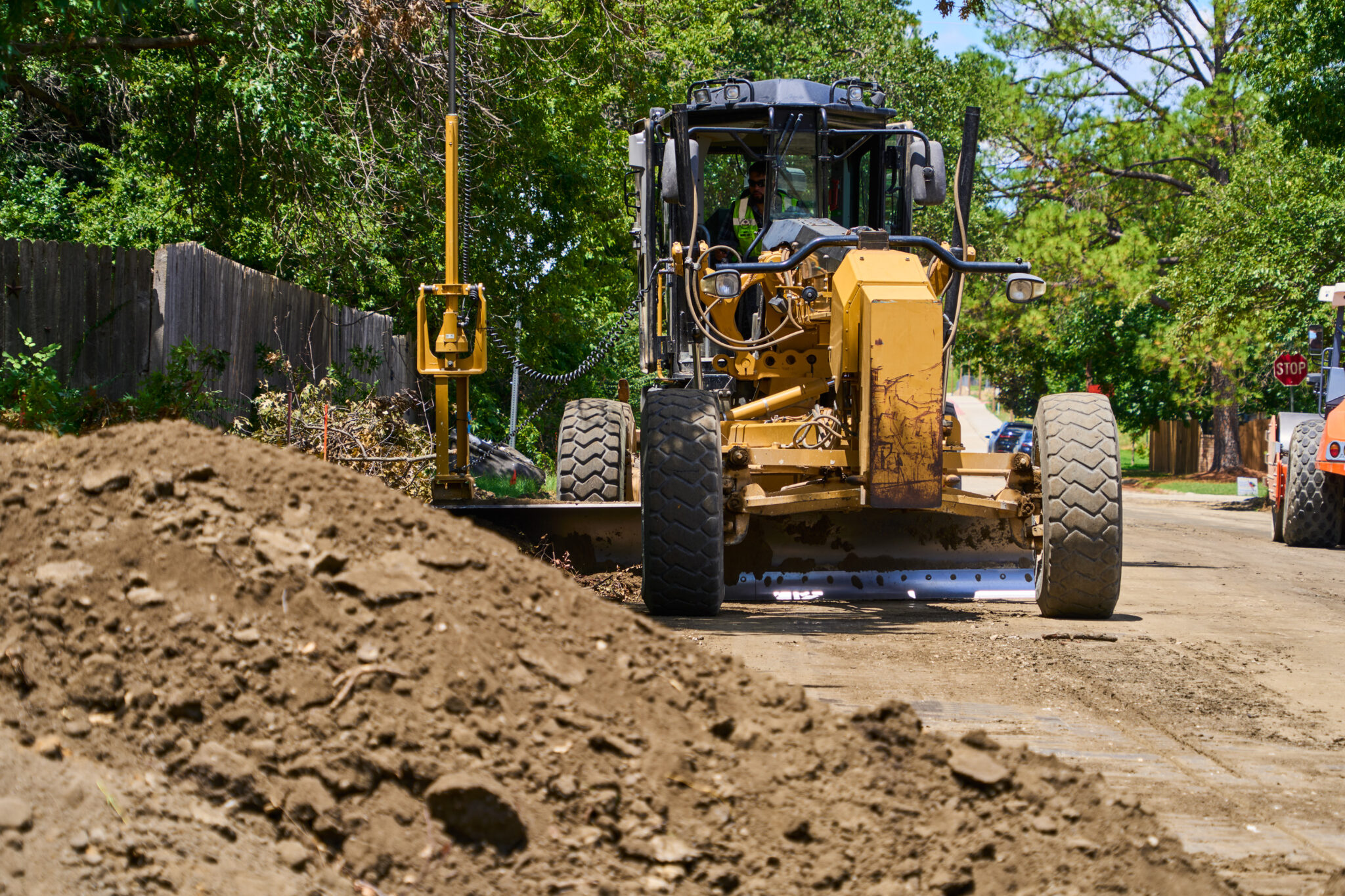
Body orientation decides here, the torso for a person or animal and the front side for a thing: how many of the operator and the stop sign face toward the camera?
2

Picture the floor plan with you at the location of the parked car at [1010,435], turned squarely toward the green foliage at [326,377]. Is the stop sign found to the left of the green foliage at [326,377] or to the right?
left

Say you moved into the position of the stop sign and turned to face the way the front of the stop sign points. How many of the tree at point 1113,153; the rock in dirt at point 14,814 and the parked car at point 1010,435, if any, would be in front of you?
1

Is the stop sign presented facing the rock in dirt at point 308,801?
yes

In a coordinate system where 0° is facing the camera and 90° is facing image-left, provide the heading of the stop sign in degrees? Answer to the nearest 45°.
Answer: approximately 0°

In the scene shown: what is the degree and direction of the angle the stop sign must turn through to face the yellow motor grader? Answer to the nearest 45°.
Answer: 0° — it already faces it
